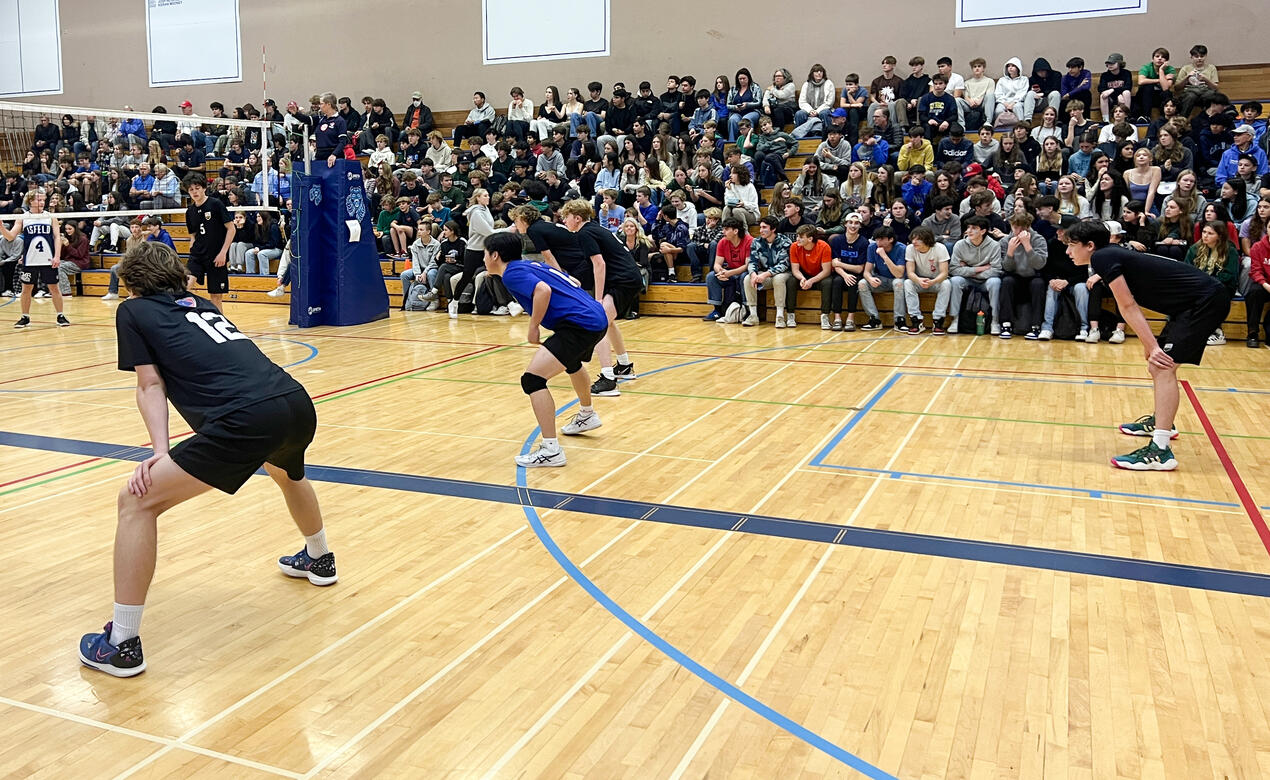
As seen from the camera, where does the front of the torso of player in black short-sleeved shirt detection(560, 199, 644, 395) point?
to the viewer's left

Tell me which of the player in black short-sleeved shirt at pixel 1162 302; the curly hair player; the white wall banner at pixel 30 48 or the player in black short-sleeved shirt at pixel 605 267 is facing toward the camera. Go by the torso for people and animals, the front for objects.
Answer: the white wall banner

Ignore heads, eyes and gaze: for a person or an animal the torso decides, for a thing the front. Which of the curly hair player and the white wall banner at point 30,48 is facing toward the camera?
the white wall banner

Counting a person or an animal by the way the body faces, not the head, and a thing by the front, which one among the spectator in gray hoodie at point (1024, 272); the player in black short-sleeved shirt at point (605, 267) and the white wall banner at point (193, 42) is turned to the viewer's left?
the player in black short-sleeved shirt

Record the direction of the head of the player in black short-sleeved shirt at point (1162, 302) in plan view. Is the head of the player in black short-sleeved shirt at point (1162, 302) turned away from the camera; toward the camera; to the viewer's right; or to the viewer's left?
to the viewer's left

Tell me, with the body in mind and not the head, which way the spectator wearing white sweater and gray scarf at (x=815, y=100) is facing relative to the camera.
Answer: toward the camera

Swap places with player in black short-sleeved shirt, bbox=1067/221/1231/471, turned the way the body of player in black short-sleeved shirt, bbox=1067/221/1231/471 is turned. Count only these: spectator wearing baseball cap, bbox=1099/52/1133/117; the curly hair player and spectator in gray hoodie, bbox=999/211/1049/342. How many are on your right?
2

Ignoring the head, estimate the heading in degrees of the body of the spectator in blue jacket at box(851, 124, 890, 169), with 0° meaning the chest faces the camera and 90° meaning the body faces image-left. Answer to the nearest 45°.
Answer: approximately 45°

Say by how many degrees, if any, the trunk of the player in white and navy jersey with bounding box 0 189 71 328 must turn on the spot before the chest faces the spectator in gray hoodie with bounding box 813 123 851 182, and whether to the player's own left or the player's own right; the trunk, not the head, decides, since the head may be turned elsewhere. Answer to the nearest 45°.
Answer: approximately 90° to the player's own left

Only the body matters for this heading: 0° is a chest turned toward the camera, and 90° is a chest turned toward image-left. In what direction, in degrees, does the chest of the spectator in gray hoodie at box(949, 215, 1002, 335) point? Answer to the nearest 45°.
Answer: approximately 0°

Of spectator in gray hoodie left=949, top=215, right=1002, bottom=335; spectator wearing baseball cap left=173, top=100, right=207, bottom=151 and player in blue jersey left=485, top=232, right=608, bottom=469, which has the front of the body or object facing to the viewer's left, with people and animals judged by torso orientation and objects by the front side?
the player in blue jersey

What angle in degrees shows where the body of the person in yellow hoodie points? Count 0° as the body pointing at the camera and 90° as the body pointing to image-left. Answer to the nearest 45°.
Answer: approximately 0°

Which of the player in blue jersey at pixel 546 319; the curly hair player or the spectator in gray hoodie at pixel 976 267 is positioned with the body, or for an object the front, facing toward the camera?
the spectator in gray hoodie

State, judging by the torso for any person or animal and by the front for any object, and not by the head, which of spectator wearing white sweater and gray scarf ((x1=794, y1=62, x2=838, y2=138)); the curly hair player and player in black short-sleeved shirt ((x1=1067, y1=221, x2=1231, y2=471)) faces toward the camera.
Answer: the spectator wearing white sweater and gray scarf

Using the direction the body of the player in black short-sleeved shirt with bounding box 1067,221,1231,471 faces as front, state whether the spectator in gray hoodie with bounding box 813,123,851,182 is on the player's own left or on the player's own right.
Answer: on the player's own right

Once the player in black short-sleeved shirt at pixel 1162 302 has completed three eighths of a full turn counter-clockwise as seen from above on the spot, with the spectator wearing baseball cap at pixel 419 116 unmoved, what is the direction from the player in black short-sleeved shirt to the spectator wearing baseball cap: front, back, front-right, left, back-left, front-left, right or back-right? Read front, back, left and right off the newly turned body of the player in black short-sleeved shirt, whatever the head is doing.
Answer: back

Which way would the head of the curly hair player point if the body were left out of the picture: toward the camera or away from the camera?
away from the camera

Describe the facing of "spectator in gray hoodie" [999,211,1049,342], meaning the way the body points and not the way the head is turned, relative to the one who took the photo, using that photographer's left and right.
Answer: facing the viewer
